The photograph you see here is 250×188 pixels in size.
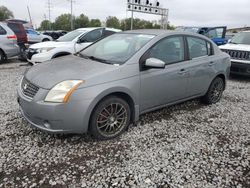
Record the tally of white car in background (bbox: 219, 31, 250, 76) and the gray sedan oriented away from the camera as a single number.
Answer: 0

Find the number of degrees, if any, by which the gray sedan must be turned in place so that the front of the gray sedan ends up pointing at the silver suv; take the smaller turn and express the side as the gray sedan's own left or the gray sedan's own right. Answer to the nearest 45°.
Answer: approximately 90° to the gray sedan's own right

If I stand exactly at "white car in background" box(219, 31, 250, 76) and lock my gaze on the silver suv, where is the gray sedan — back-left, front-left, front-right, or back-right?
front-left

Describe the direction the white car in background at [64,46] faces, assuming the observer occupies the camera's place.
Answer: facing the viewer and to the left of the viewer

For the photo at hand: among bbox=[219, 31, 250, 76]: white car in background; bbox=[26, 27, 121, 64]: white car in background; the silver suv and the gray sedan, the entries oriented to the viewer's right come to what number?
0

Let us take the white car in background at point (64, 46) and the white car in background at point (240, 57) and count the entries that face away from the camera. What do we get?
0

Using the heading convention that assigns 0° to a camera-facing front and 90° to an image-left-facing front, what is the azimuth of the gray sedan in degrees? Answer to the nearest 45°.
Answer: approximately 45°

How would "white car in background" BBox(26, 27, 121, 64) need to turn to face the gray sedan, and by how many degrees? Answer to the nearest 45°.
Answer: approximately 45° to its left

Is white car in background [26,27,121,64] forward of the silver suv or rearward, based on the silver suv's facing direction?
rearward

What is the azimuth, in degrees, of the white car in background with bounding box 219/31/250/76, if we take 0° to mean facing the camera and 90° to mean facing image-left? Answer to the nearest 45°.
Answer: approximately 45°

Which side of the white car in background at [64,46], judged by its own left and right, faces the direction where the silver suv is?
front

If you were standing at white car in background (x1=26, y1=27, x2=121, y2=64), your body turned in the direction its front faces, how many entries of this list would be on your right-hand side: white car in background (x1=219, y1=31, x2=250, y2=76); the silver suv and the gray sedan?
1
